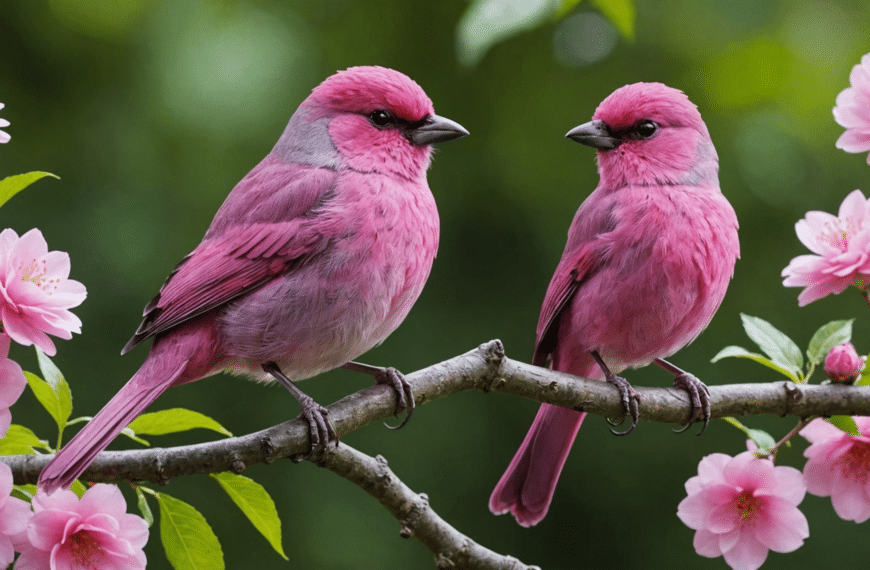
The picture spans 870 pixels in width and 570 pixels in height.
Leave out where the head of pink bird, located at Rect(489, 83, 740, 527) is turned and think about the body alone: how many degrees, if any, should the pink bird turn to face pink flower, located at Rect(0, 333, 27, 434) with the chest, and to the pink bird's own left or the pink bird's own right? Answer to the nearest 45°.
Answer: approximately 90° to the pink bird's own right

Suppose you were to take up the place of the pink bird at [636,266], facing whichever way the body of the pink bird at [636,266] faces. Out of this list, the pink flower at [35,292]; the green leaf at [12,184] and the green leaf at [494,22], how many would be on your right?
3

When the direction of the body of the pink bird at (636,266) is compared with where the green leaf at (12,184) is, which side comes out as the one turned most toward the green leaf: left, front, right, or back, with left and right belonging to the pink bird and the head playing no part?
right

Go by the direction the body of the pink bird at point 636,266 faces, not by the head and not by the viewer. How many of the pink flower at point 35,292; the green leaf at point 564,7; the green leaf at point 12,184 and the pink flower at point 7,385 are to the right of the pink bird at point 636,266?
4
